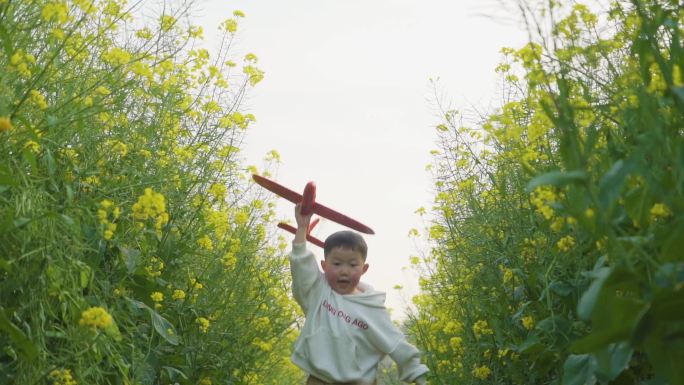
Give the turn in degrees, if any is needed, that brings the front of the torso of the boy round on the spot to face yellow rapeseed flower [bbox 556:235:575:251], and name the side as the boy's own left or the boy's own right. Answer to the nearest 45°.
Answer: approximately 45° to the boy's own left

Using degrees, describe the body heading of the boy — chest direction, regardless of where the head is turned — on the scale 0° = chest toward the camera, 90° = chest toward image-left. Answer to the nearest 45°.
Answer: approximately 0°

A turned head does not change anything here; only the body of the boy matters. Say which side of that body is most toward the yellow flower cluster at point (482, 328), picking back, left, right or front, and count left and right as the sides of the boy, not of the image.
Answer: left

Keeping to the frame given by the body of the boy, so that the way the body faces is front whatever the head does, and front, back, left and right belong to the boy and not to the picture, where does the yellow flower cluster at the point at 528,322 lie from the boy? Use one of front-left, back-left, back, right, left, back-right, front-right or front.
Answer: front-left

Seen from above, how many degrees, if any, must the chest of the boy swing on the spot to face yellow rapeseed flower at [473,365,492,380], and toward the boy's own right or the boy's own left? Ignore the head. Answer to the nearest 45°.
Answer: approximately 90° to the boy's own left
